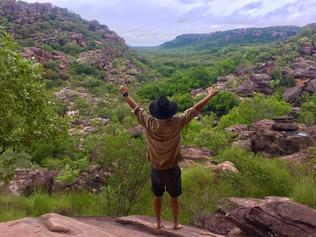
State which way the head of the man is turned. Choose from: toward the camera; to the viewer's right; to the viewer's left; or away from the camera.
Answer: away from the camera

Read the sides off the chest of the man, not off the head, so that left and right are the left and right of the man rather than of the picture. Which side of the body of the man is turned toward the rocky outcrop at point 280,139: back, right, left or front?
front

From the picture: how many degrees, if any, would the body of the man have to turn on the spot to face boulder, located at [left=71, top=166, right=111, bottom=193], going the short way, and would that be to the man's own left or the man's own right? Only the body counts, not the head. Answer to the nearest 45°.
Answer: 0° — they already face it

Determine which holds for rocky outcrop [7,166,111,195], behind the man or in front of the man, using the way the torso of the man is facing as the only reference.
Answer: in front

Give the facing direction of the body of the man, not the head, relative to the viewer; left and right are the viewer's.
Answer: facing away from the viewer

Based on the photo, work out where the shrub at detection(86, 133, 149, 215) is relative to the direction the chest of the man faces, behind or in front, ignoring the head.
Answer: in front

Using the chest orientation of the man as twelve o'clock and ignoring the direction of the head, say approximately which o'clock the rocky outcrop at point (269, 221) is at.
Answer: The rocky outcrop is roughly at 2 o'clock from the man.

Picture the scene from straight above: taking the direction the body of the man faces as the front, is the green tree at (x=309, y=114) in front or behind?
in front

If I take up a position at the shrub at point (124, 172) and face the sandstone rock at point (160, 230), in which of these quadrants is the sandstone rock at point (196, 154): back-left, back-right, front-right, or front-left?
back-left
